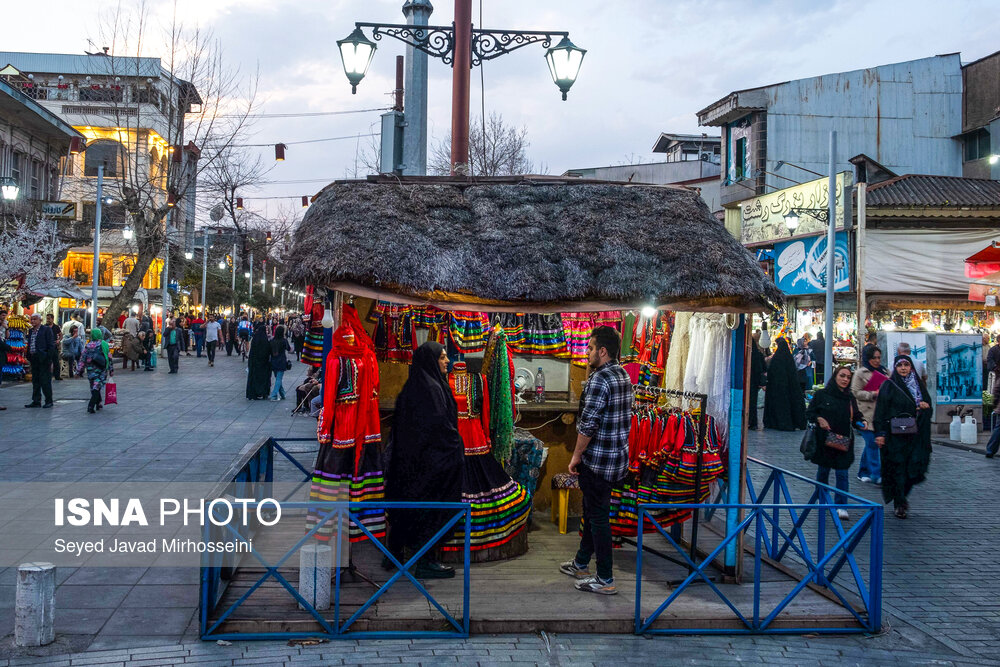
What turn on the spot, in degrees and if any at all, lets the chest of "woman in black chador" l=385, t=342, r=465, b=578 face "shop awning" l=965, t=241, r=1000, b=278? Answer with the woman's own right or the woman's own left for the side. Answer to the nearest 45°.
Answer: approximately 45° to the woman's own left

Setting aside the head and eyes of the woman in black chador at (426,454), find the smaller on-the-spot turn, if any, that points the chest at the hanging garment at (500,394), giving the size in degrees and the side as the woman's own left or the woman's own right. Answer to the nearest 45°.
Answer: approximately 45° to the woman's own left

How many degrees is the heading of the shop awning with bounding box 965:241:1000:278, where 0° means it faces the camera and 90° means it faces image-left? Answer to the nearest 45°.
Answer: approximately 45°

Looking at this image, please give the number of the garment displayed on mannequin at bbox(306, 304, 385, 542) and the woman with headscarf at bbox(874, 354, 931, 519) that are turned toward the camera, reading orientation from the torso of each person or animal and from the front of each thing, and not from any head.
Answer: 2

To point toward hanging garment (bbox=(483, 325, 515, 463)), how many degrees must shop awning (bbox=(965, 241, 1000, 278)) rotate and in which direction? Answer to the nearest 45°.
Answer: approximately 45° to its left

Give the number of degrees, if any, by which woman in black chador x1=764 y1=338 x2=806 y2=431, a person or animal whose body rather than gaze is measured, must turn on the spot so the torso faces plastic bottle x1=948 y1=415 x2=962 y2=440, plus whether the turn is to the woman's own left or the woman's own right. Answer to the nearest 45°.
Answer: approximately 90° to the woman's own right

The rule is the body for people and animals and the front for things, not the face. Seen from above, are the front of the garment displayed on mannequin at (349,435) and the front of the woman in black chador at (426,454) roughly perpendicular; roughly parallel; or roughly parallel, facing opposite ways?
roughly perpendicular

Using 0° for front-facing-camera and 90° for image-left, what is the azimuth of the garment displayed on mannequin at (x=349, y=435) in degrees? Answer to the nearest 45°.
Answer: approximately 0°

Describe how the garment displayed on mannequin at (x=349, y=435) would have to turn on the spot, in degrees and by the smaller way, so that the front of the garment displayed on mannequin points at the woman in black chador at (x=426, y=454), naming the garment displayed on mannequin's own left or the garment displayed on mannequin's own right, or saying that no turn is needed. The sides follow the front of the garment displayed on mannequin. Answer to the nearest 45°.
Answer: approximately 90° to the garment displayed on mannequin's own left

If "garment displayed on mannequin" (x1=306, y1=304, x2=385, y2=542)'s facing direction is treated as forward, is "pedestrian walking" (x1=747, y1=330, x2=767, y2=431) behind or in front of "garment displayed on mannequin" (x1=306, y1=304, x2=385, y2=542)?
behind

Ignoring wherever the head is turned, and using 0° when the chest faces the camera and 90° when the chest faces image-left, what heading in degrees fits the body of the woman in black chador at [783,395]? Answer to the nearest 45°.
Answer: approximately 180°

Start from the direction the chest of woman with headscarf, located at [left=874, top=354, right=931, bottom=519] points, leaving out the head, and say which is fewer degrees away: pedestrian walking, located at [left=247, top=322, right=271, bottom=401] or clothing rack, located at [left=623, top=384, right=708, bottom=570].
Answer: the clothing rack

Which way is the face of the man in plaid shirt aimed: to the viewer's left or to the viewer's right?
to the viewer's left

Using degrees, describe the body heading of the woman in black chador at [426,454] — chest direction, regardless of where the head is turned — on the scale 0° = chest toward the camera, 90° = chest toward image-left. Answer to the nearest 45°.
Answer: approximately 270°
